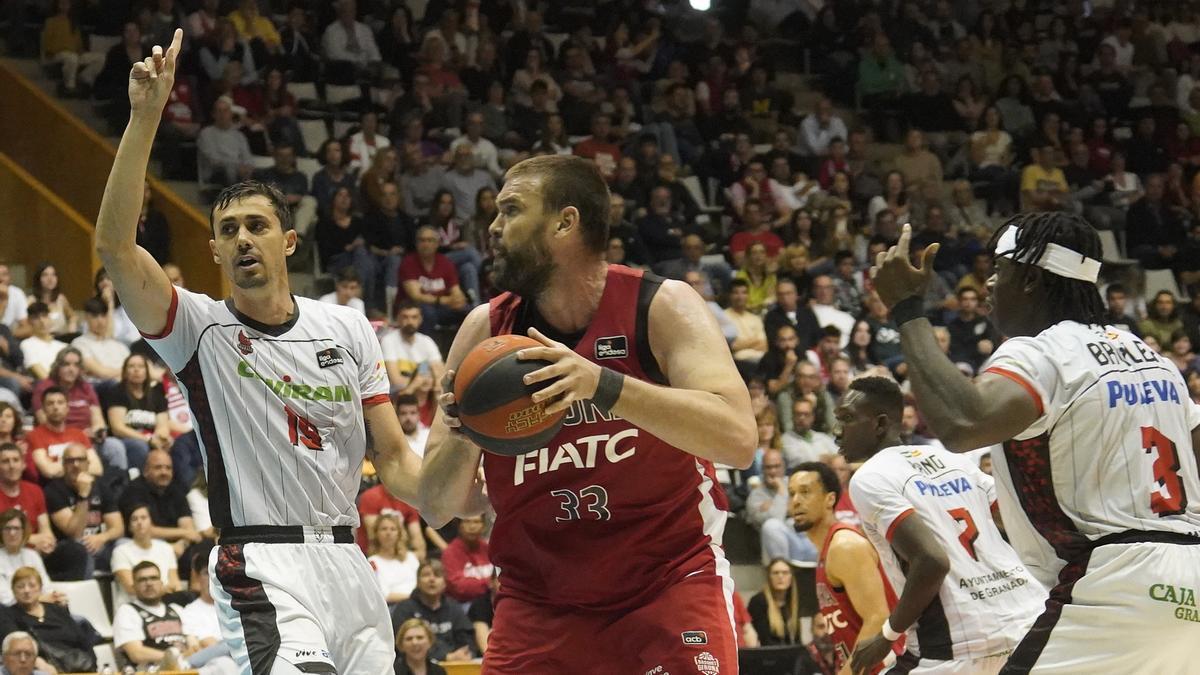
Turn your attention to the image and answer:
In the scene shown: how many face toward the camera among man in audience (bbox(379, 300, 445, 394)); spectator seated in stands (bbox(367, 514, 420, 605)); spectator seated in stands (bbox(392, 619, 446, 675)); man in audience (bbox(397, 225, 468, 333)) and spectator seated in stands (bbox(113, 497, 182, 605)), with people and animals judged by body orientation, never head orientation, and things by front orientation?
5

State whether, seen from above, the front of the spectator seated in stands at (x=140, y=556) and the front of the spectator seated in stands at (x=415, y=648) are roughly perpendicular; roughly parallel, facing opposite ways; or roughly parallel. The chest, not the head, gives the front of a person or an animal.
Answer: roughly parallel

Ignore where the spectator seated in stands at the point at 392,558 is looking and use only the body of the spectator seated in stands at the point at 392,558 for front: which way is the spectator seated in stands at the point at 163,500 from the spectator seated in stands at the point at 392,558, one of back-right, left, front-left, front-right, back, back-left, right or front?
right

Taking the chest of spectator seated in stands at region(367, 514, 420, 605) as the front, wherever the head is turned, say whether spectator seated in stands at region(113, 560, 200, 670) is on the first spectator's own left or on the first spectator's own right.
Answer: on the first spectator's own right

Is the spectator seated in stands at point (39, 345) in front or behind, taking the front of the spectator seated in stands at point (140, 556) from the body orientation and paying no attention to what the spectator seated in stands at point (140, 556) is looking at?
behind

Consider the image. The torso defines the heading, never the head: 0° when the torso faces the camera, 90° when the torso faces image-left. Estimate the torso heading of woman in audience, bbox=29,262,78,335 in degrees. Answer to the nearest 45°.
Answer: approximately 315°

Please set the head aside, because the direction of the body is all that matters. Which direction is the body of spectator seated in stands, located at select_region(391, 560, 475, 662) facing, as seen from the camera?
toward the camera

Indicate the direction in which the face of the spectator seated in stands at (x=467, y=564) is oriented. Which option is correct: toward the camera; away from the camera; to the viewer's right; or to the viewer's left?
toward the camera

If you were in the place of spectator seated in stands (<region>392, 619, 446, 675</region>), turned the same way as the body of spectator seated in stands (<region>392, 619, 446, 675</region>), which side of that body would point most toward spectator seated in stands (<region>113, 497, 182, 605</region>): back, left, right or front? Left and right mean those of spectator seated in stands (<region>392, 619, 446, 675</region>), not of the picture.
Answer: right

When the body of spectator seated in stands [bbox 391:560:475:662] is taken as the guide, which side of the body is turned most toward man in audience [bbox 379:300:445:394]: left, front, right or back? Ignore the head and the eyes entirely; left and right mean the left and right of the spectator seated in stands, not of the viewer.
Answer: back

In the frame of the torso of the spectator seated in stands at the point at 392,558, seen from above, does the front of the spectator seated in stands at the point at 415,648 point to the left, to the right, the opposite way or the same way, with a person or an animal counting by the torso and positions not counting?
the same way

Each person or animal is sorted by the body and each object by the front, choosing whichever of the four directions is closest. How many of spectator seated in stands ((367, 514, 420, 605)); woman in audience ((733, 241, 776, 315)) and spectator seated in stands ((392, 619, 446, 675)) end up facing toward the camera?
3

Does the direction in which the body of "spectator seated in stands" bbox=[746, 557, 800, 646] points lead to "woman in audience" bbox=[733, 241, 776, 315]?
no

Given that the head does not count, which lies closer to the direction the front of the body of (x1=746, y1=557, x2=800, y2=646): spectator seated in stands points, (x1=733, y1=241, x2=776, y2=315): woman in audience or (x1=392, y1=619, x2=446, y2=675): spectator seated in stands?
the spectator seated in stands

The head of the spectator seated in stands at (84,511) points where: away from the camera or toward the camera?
toward the camera

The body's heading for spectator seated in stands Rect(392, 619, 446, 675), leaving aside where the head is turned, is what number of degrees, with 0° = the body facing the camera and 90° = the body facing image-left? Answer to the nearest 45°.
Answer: approximately 0°

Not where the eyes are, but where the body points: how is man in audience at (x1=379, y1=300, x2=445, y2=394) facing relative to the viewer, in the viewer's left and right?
facing the viewer

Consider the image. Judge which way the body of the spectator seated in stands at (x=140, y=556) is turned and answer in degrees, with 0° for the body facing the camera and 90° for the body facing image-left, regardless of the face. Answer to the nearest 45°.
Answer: approximately 0°

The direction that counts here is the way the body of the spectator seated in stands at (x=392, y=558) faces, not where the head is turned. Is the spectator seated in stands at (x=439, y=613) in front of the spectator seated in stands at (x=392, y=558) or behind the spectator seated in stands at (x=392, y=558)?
in front
